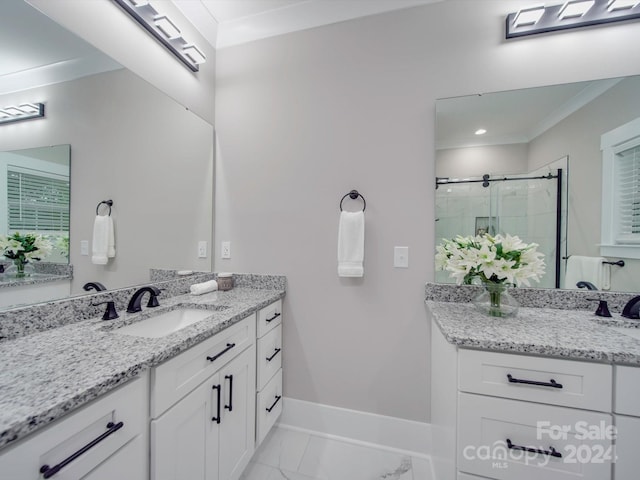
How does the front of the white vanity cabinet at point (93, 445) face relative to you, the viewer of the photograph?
facing the viewer and to the right of the viewer

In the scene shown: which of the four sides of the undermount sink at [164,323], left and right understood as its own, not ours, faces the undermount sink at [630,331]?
front

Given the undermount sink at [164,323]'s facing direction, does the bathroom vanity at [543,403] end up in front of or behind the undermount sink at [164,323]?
in front

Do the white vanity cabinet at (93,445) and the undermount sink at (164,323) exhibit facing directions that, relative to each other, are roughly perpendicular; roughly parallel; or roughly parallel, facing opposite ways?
roughly parallel

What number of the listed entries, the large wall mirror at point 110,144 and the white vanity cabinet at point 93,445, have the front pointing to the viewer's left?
0

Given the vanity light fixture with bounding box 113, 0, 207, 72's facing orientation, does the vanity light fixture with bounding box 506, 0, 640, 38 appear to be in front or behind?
in front

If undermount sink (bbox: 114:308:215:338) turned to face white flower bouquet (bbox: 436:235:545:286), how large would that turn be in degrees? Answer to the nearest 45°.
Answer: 0° — it already faces it

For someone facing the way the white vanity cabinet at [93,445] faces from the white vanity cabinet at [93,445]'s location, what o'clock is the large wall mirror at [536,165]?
The large wall mirror is roughly at 11 o'clock from the white vanity cabinet.

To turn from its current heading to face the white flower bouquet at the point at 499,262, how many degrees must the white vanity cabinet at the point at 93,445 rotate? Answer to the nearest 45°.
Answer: approximately 45° to its left

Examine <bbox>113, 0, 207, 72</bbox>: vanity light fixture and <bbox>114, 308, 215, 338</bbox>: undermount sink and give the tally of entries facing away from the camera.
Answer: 0
